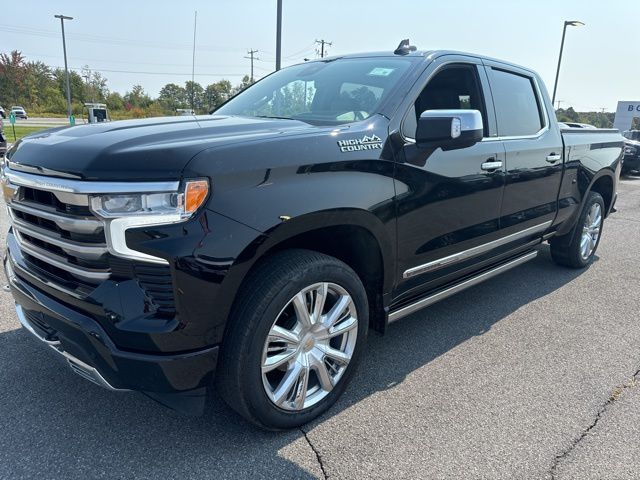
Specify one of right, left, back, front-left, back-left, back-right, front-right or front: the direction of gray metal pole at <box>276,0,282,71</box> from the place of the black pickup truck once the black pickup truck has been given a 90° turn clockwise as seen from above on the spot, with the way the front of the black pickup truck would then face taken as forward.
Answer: front-right

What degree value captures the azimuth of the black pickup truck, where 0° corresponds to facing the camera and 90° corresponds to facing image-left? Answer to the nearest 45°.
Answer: approximately 45°

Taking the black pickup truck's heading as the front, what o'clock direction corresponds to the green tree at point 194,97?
The green tree is roughly at 4 o'clock from the black pickup truck.
